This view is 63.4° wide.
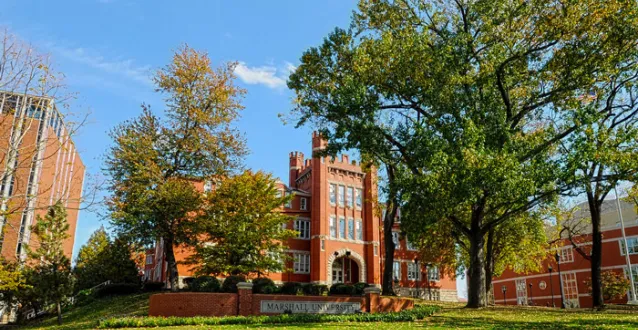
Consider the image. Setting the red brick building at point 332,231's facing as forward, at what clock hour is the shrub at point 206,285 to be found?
The shrub is roughly at 2 o'clock from the red brick building.

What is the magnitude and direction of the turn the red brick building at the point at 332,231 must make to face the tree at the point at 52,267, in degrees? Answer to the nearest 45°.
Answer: approximately 90° to its right

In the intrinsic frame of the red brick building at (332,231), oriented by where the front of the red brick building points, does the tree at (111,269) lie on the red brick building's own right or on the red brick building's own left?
on the red brick building's own right

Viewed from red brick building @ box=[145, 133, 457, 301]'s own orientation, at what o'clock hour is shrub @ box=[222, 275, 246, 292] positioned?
The shrub is roughly at 2 o'clock from the red brick building.

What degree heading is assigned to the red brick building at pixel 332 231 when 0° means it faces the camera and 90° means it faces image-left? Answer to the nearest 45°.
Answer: approximately 315°

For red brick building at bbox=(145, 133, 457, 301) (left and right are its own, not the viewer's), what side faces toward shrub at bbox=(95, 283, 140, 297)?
right

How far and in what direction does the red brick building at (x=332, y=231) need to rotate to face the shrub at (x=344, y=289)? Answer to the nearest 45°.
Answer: approximately 45° to its right

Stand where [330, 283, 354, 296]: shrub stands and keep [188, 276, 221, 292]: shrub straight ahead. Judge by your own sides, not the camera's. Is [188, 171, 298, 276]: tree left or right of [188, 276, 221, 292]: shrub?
right

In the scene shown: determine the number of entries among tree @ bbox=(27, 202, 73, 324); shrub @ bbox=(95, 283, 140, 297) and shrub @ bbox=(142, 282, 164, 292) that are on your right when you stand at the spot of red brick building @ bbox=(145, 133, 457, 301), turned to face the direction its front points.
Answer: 3

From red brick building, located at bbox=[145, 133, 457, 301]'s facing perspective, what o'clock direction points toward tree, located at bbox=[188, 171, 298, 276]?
The tree is roughly at 2 o'clock from the red brick building.

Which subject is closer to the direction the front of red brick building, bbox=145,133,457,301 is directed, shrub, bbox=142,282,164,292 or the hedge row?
the hedge row

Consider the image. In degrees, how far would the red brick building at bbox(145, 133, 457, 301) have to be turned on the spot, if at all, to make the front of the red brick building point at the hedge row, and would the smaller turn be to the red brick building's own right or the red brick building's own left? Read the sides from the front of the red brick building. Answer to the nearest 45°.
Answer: approximately 45° to the red brick building's own right
